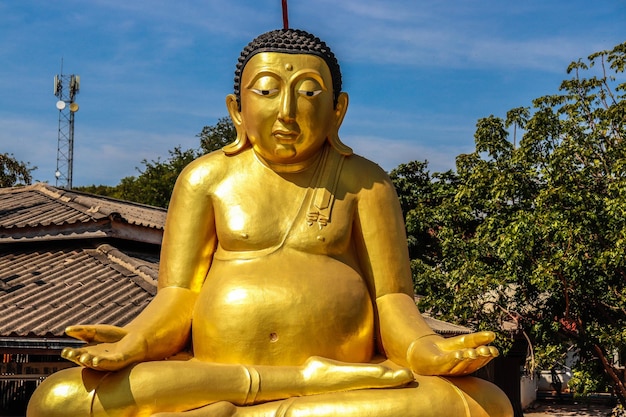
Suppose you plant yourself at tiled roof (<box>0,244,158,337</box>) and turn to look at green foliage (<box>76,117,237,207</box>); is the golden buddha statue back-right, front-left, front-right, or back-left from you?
back-right

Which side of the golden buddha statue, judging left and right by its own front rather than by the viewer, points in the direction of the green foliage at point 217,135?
back

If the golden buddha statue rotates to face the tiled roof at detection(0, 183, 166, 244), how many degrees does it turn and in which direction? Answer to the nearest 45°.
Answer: approximately 135° to its right

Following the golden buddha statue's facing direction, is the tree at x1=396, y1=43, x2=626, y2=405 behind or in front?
behind

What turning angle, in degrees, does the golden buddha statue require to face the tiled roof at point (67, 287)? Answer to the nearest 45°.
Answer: approximately 135° to its right

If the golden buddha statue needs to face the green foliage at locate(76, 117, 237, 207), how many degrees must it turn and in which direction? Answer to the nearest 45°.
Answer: approximately 180°

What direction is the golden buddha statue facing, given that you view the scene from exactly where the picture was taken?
facing the viewer
